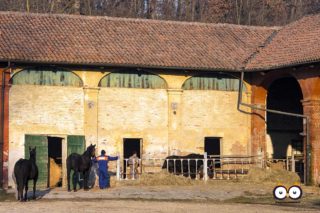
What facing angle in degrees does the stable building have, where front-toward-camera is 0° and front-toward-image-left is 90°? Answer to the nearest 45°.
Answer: approximately 0°

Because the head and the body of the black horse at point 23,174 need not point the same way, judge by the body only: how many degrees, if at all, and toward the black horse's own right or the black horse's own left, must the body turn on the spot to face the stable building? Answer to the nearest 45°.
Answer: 0° — it already faces it

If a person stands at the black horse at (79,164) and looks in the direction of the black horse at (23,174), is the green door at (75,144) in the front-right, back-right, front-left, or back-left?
back-right

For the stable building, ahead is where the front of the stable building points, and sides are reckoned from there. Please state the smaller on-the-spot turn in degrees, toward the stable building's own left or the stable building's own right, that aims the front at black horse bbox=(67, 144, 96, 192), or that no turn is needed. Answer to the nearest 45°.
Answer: approximately 45° to the stable building's own right
